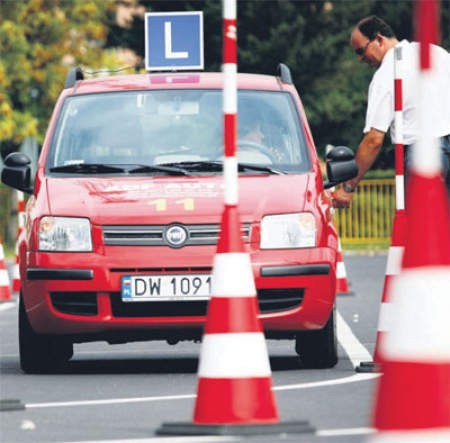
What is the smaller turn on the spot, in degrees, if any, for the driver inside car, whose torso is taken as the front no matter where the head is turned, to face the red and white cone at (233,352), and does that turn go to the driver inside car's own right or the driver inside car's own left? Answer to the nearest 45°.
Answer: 0° — they already face it

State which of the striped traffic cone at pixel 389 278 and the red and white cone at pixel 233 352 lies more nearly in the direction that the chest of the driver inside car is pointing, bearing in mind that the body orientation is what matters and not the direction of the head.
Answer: the red and white cone

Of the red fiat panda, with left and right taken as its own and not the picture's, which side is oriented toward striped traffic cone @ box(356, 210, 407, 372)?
left

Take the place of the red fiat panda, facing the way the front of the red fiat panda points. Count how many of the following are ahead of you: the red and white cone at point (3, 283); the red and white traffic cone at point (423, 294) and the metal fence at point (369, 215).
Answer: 1

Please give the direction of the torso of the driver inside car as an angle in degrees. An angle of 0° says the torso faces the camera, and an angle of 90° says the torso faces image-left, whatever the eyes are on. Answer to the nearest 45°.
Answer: approximately 0°

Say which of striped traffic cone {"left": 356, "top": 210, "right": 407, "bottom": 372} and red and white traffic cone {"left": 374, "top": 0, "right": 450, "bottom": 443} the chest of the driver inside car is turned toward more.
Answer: the red and white traffic cone

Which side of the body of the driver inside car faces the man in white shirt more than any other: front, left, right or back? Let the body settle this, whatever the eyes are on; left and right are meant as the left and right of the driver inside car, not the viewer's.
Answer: left

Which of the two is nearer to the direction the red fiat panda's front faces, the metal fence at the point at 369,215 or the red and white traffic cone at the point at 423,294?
the red and white traffic cone

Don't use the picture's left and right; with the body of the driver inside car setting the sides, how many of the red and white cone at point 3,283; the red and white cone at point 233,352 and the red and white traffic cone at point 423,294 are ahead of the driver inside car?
2

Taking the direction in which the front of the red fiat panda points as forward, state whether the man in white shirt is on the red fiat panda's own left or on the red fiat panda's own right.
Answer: on the red fiat panda's own left

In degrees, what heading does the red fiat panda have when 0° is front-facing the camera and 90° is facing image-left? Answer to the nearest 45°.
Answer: approximately 0°

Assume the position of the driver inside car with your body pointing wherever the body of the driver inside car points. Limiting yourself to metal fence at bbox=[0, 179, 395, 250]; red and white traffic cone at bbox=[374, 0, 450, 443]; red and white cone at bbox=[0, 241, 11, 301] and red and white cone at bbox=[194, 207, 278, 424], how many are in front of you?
2

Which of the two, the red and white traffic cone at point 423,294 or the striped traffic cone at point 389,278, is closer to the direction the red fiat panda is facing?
the red and white traffic cone
